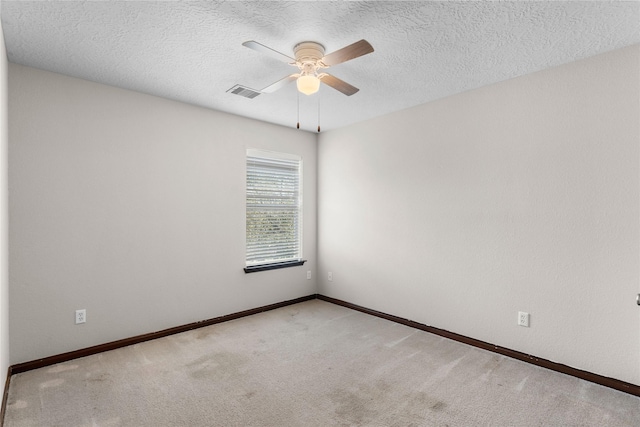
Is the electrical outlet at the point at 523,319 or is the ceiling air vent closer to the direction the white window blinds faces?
the electrical outlet

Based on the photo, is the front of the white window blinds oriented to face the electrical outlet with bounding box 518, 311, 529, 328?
yes

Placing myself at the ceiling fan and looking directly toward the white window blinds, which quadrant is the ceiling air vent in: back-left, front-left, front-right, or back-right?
front-left

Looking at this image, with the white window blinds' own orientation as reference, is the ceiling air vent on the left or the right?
on its right

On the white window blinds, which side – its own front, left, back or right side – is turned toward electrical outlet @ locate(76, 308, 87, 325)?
right

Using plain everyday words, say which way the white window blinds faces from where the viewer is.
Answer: facing the viewer and to the right of the viewer

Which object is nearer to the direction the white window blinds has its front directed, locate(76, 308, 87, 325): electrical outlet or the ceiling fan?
the ceiling fan

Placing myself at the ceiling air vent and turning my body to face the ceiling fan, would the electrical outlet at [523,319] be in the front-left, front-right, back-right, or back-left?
front-left

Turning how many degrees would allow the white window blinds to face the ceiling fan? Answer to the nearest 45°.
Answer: approximately 45° to its right

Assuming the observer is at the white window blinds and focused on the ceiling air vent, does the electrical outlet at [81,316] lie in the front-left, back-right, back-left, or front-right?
front-right

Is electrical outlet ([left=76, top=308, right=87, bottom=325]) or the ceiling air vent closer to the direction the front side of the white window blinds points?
the ceiling air vent
